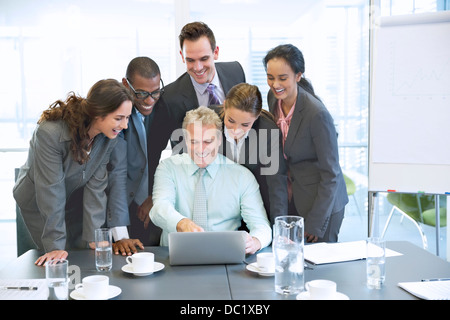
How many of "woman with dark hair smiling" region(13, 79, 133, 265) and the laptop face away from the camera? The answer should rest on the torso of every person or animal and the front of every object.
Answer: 1

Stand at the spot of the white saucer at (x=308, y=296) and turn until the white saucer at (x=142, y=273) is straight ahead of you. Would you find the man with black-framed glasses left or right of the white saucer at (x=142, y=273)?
right

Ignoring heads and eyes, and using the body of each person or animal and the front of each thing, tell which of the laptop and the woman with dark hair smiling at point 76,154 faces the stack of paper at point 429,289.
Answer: the woman with dark hair smiling

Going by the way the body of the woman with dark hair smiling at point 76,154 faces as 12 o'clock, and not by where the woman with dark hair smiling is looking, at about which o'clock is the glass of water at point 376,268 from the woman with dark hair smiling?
The glass of water is roughly at 12 o'clock from the woman with dark hair smiling.

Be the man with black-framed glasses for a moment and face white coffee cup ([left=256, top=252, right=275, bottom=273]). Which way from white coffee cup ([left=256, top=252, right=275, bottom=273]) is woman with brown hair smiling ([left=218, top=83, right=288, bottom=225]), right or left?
left

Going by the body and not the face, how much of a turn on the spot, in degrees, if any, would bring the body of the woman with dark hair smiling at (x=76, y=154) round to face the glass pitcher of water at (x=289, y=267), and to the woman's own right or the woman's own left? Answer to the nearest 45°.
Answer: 0° — they already face it

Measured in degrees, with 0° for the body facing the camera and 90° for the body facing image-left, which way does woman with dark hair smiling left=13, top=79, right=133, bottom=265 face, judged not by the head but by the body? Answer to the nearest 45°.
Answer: approximately 315°

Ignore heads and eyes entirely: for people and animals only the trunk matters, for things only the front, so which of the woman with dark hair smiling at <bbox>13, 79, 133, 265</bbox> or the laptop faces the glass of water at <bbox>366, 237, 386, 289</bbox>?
the woman with dark hair smiling

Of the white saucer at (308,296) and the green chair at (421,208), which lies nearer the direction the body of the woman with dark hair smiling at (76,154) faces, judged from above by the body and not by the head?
the white saucer

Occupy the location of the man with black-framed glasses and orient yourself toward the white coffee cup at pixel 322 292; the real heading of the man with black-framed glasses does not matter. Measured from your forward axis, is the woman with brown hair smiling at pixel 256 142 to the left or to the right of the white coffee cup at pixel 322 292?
left

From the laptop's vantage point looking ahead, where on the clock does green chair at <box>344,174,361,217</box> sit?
The green chair is roughly at 1 o'clock from the laptop.

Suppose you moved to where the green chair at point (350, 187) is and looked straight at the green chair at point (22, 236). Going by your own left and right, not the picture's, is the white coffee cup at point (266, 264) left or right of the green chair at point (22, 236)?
left

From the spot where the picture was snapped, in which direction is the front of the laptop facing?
facing away from the viewer

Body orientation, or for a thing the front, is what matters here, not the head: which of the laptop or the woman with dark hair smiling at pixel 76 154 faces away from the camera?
the laptop
